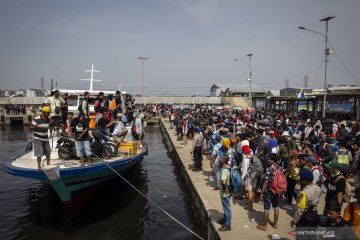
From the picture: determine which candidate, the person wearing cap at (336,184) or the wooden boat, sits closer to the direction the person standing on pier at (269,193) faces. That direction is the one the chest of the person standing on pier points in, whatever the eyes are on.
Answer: the wooden boat

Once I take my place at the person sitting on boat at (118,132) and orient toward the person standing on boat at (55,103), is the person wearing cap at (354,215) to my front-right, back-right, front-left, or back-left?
back-left
